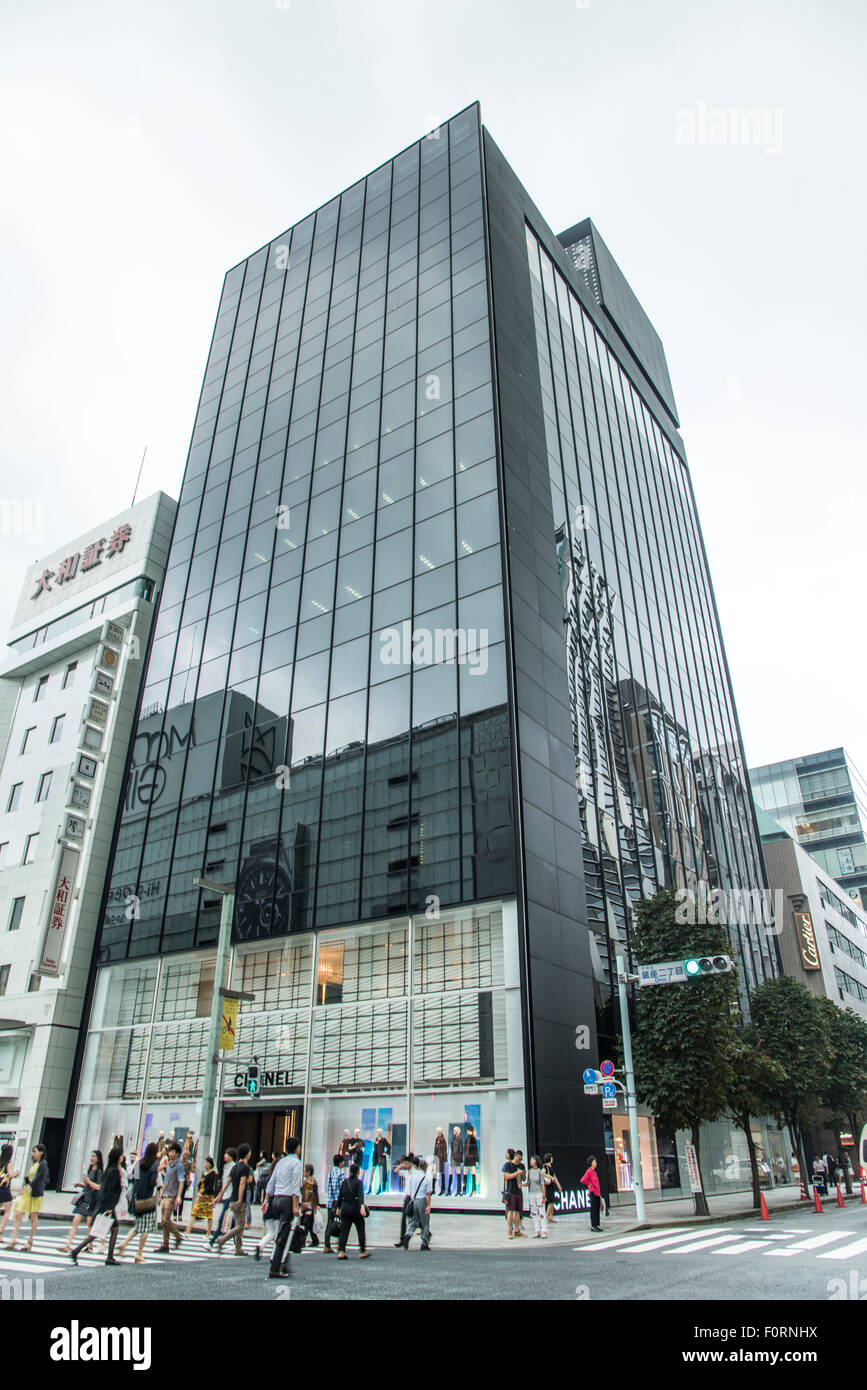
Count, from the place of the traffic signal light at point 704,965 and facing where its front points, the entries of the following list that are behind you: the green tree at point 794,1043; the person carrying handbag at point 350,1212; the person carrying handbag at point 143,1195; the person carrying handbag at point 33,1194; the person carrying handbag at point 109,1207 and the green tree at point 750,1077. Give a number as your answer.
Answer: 2

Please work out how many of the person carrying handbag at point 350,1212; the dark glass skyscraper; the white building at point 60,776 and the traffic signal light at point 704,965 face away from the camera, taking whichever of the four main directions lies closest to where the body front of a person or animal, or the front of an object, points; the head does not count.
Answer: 1

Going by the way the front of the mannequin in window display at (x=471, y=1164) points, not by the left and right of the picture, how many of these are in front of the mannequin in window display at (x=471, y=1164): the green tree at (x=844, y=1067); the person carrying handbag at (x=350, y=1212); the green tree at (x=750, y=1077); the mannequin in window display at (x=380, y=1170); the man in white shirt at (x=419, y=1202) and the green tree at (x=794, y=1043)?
2

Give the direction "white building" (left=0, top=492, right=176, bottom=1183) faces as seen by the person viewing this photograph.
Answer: facing the viewer and to the left of the viewer

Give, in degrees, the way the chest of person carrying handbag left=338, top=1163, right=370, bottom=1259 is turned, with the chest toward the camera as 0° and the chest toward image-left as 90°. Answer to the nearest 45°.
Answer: approximately 180°

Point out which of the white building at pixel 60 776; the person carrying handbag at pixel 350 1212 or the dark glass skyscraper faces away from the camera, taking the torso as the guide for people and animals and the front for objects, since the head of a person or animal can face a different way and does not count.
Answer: the person carrying handbag

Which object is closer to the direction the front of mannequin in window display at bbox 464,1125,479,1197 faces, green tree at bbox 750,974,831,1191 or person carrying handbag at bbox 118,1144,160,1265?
the person carrying handbag

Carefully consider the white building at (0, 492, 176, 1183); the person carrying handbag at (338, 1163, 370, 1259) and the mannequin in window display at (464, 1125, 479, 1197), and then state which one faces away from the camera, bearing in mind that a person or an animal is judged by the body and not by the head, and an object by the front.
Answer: the person carrying handbag

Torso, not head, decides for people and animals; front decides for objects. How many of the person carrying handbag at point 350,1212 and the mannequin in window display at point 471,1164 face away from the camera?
1

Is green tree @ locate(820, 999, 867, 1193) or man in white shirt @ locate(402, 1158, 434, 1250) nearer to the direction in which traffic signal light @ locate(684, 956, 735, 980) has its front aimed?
the man in white shirt

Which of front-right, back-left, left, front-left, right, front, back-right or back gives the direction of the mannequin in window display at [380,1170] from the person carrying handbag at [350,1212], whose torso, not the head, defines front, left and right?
front

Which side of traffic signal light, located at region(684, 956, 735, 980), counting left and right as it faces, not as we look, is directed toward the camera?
front

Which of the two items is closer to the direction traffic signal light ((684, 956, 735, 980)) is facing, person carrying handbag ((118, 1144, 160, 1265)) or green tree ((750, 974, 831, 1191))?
the person carrying handbag

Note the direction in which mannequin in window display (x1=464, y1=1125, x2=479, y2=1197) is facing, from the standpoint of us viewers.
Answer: facing the viewer

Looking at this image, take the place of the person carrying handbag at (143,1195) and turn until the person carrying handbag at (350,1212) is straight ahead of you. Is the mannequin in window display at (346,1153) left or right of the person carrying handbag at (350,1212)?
left
